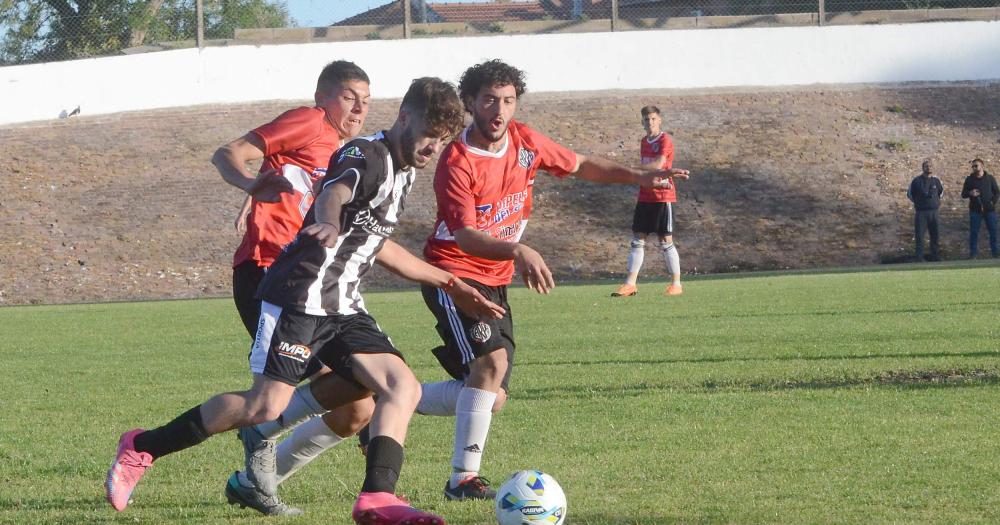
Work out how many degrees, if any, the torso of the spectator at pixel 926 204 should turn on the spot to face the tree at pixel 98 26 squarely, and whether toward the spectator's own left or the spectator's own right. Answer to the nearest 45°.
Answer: approximately 90° to the spectator's own right

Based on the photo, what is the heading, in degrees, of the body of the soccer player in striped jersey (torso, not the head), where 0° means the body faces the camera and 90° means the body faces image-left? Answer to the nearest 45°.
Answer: approximately 315°

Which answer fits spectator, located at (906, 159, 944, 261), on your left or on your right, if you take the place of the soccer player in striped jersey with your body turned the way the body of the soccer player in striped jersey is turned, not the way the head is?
on your left

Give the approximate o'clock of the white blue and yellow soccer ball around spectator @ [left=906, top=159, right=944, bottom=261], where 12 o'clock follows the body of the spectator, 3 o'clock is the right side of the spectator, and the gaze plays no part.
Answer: The white blue and yellow soccer ball is roughly at 12 o'clock from the spectator.

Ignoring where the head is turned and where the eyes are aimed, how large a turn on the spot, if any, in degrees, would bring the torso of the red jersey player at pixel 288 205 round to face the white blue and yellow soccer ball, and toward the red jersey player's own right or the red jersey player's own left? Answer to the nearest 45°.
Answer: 0° — they already face it

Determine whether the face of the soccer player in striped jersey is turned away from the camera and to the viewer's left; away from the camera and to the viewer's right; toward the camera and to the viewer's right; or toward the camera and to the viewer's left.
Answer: toward the camera and to the viewer's right

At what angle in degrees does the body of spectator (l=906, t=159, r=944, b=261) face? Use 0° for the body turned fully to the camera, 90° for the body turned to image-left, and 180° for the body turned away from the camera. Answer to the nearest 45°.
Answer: approximately 0°

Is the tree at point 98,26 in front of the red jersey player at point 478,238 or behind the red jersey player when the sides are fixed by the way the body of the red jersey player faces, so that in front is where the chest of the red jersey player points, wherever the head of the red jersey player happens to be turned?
behind

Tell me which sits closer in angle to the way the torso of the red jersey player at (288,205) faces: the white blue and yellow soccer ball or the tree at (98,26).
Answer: the white blue and yellow soccer ball

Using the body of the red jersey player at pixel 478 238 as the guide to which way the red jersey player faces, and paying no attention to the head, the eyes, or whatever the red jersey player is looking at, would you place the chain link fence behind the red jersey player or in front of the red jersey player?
behind

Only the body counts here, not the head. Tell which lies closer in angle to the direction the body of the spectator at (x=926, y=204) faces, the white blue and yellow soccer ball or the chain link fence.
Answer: the white blue and yellow soccer ball
